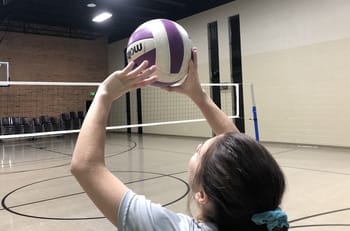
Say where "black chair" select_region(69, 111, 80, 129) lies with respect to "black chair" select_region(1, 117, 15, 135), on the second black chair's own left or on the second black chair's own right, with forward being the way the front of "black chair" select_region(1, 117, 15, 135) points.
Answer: on the second black chair's own left

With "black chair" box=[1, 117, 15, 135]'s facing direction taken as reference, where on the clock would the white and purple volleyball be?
The white and purple volleyball is roughly at 12 o'clock from the black chair.

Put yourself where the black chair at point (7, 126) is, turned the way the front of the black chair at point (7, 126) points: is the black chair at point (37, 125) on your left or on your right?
on your left

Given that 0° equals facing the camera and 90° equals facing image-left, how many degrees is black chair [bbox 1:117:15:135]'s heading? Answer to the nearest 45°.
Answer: approximately 0°

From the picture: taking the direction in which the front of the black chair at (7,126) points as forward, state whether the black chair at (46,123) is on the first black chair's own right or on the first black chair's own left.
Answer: on the first black chair's own left
